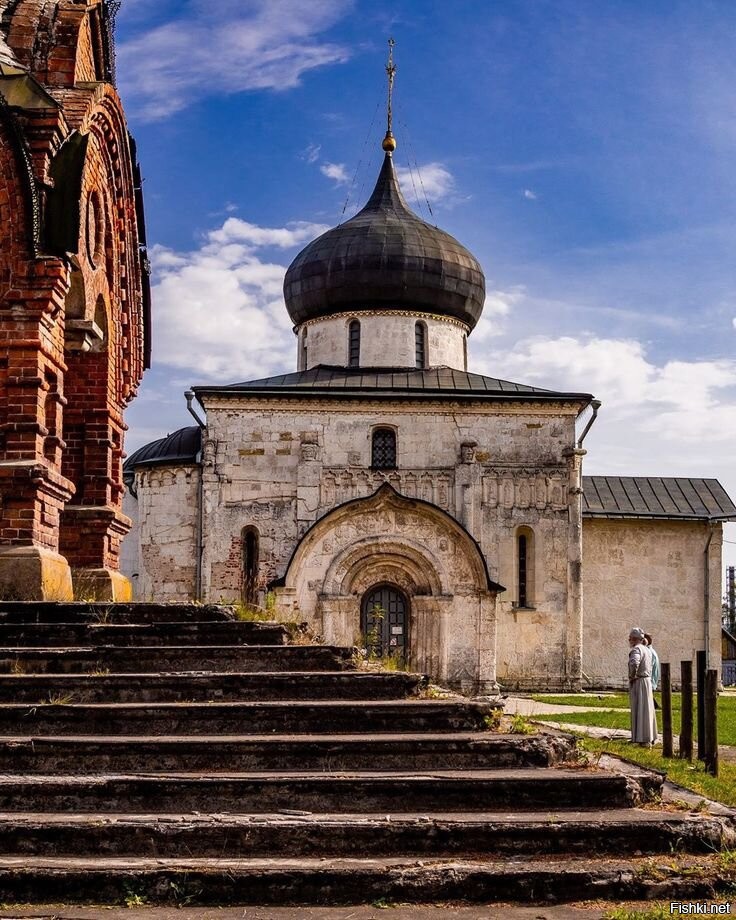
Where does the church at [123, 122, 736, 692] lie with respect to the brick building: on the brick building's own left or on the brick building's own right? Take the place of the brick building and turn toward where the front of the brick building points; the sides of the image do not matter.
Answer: on the brick building's own left

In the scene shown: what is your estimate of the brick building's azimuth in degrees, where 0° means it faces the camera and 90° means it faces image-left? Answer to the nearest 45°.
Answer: approximately 270°

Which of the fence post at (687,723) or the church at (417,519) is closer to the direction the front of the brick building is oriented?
the fence post
